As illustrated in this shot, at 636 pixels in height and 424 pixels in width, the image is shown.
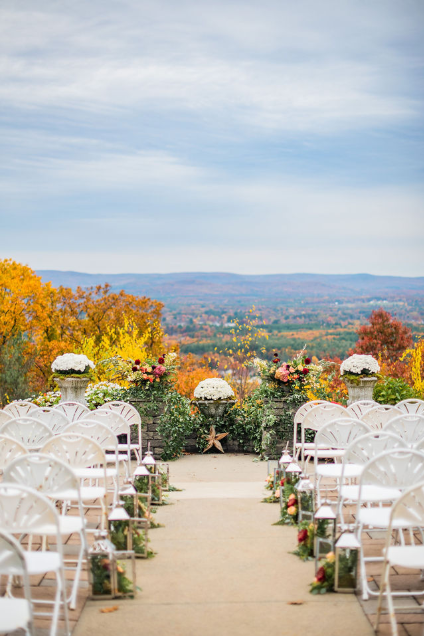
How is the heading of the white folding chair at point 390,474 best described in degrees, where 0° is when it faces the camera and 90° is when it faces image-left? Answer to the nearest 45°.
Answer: approximately 180°

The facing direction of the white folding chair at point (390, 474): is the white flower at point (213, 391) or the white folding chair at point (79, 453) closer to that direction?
the white flower

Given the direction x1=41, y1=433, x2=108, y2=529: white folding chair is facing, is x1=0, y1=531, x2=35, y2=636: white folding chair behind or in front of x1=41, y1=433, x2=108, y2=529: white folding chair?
behind

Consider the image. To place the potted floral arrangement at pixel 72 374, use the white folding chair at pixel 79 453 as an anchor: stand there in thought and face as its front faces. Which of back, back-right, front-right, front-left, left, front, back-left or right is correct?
front

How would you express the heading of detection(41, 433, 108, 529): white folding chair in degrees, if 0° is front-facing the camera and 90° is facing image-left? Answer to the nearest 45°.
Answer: approximately 180°

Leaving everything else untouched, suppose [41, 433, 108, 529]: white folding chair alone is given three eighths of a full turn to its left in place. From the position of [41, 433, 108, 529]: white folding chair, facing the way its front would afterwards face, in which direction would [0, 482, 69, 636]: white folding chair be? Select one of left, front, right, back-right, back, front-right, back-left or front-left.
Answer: front-left

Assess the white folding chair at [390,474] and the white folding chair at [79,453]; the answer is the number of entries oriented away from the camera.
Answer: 2

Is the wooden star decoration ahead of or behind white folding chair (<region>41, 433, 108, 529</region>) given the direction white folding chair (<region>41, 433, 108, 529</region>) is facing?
ahead

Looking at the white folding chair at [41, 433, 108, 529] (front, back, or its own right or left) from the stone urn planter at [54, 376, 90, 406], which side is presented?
front

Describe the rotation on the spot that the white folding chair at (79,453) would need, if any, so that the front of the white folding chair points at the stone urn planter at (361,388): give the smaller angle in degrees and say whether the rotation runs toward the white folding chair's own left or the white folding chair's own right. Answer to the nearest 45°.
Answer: approximately 45° to the white folding chair's own right

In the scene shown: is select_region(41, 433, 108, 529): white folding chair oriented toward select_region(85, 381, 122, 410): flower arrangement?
yes

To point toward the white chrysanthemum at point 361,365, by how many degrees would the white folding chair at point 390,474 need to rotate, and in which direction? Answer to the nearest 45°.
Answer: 0° — it already faces it

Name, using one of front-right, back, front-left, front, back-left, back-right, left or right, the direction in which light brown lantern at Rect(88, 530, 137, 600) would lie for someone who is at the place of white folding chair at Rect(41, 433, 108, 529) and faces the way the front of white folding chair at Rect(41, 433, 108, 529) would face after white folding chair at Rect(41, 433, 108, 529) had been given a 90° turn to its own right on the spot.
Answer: right

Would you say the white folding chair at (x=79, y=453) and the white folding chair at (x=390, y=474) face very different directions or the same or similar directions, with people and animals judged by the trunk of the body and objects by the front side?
same or similar directions
